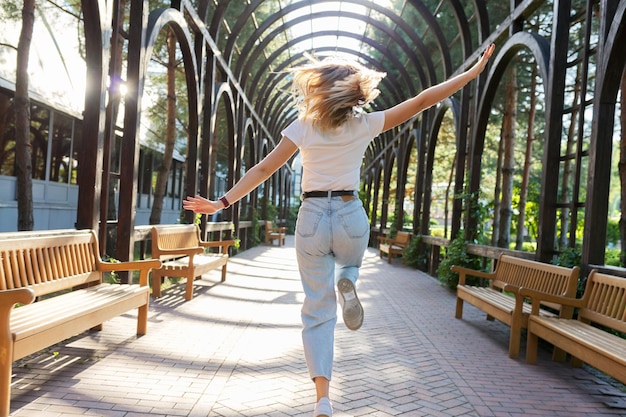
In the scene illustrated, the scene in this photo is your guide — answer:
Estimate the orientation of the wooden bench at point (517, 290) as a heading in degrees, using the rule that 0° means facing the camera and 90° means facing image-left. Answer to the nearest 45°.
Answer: approximately 45°

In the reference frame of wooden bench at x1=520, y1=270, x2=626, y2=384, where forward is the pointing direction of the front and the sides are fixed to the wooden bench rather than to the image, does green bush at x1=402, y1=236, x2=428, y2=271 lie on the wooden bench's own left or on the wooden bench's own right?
on the wooden bench's own right

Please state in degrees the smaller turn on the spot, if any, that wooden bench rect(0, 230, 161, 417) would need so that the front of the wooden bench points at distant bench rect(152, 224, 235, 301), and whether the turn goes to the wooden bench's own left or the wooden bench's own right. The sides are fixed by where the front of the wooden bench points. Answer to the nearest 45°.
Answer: approximately 90° to the wooden bench's own left

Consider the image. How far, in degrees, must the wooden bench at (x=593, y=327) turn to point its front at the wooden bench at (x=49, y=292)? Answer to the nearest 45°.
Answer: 0° — it already faces it

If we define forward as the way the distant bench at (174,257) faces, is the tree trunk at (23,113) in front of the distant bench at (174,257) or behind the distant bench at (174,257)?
behind

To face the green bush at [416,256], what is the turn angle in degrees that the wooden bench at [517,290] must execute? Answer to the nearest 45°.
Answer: approximately 135° to its right

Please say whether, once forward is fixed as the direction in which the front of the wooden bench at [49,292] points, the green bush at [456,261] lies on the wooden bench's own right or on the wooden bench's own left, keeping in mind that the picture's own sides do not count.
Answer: on the wooden bench's own left
